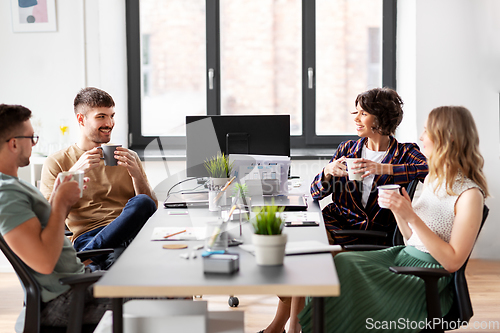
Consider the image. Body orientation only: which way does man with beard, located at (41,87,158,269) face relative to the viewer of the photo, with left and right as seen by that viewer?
facing the viewer and to the right of the viewer

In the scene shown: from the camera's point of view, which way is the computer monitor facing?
away from the camera

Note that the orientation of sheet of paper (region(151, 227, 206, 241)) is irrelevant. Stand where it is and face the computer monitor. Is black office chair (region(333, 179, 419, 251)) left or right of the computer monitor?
right

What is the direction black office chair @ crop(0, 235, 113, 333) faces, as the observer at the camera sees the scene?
facing to the right of the viewer

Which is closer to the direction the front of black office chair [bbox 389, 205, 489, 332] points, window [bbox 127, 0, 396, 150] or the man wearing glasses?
the man wearing glasses

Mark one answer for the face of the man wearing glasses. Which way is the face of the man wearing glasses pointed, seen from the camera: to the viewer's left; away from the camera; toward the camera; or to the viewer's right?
to the viewer's right

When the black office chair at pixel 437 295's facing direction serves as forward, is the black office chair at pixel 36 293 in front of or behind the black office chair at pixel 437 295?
in front
